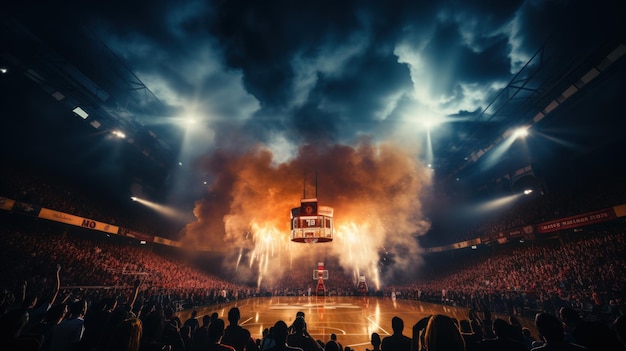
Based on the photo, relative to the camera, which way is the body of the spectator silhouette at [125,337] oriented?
away from the camera

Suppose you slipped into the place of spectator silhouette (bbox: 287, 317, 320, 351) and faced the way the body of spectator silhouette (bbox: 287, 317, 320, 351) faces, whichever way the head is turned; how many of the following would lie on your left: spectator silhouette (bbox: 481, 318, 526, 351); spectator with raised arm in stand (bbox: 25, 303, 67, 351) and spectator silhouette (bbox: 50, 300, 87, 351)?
2

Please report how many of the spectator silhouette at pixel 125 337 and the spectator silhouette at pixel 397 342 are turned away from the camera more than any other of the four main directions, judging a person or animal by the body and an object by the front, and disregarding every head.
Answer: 2

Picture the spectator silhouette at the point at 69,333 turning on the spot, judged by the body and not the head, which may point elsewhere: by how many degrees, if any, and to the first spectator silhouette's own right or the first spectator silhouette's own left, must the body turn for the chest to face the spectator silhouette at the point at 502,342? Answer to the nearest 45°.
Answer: approximately 90° to the first spectator silhouette's own right

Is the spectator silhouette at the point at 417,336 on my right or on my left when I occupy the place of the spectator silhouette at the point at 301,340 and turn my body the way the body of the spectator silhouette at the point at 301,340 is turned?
on my right

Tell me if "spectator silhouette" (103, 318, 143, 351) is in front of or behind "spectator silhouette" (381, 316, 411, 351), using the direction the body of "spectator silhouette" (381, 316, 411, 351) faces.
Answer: behind

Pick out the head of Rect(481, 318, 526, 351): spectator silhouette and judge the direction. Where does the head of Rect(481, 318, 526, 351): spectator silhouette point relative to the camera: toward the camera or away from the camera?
away from the camera

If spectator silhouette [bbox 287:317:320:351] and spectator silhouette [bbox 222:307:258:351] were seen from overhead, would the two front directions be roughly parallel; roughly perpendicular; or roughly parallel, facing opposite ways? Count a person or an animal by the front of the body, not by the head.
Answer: roughly parallel

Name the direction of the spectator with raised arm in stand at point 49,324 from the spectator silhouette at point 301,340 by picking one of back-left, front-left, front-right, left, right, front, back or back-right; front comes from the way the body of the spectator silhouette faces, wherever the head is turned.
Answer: left

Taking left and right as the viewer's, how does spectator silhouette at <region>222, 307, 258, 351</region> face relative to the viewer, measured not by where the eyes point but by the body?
facing away from the viewer

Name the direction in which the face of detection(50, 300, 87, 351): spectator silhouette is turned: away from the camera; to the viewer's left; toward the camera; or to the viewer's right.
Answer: away from the camera

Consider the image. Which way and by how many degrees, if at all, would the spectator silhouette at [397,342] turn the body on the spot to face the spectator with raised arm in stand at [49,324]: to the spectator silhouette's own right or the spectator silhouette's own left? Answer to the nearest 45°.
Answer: approximately 135° to the spectator silhouette's own left

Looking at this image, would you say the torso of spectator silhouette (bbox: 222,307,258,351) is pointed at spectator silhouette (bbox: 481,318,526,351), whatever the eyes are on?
no

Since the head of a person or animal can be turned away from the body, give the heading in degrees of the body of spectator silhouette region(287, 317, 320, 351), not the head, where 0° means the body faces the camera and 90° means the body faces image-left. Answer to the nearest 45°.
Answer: approximately 180°

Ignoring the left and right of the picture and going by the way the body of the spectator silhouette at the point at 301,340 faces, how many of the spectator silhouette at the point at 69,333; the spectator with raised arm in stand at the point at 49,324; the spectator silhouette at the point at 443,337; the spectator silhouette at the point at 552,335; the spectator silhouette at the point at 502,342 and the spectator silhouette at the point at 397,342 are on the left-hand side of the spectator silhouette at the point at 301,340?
2

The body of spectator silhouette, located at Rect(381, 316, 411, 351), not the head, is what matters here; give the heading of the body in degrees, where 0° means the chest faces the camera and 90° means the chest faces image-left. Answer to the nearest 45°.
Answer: approximately 180°

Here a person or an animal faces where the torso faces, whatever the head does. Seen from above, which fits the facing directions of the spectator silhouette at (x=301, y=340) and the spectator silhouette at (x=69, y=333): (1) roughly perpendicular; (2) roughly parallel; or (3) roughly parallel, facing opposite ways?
roughly parallel

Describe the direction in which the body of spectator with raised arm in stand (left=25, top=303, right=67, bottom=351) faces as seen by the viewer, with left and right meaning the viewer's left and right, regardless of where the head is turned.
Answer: facing away from the viewer and to the right of the viewer
